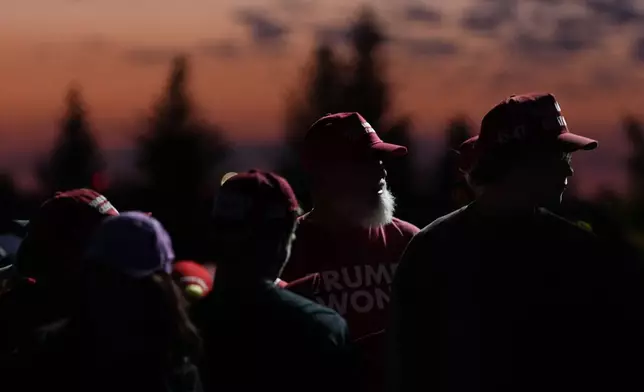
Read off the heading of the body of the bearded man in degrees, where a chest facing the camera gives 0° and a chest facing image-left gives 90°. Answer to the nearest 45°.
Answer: approximately 315°

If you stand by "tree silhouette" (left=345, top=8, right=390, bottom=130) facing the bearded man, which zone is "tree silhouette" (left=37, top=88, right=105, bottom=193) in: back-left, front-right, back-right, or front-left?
back-right

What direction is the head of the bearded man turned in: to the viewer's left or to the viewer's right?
to the viewer's right

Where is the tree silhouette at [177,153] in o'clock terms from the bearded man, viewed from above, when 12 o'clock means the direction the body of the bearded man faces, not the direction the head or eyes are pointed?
The tree silhouette is roughly at 7 o'clock from the bearded man.

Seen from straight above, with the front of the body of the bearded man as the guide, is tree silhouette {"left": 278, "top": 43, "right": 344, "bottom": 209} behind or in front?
behind

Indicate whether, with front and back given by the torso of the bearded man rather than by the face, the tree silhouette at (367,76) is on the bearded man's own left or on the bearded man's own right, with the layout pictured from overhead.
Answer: on the bearded man's own left

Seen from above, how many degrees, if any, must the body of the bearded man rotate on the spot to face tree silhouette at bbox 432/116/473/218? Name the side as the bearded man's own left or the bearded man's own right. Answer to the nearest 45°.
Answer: approximately 135° to the bearded man's own left
